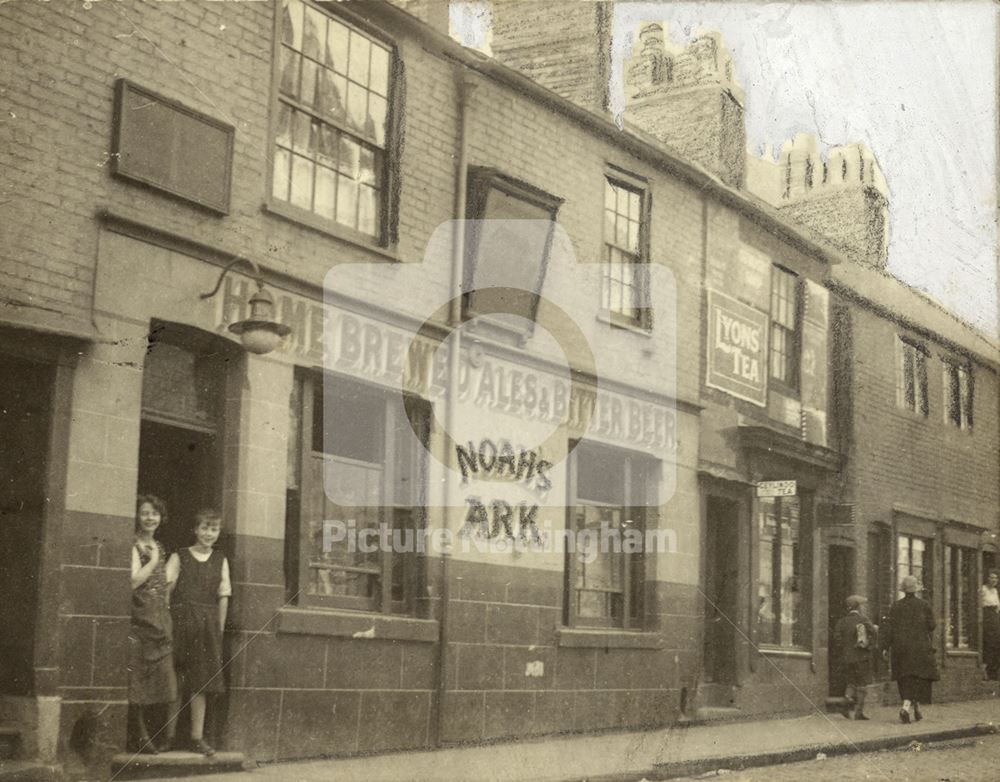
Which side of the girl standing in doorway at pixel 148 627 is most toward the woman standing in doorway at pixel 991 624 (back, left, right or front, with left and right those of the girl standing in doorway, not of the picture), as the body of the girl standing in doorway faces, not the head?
left

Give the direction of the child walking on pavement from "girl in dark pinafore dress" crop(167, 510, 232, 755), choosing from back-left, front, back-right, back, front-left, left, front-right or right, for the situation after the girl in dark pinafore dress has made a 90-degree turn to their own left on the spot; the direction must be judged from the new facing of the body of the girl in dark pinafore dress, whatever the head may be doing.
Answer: front-left

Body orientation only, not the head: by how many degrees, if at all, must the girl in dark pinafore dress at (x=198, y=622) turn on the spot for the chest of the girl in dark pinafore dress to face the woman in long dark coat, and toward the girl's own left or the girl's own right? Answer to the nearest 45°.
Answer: approximately 135° to the girl's own left

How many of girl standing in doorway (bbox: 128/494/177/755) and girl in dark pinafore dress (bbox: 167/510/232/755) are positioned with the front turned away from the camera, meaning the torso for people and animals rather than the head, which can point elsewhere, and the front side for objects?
0

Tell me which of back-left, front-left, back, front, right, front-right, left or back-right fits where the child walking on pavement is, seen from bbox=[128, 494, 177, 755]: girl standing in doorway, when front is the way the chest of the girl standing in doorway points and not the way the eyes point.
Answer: left

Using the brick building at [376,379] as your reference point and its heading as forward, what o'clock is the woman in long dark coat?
The woman in long dark coat is roughly at 9 o'clock from the brick building.

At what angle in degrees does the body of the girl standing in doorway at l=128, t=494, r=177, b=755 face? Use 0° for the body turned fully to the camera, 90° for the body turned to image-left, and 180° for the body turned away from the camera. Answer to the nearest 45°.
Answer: approximately 315°

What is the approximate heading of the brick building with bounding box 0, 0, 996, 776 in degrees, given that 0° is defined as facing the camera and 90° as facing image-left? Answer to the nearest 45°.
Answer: approximately 315°
